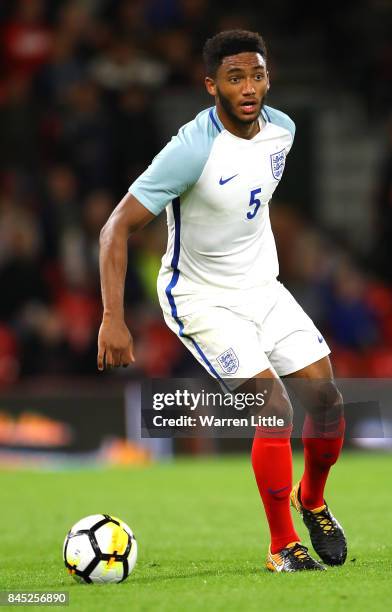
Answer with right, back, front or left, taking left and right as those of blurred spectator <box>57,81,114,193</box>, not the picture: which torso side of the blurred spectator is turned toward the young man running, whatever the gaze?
front

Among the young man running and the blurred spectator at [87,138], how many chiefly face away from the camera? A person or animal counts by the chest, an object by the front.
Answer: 0

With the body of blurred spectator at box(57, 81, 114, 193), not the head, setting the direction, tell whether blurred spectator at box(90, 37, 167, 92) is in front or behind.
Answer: behind

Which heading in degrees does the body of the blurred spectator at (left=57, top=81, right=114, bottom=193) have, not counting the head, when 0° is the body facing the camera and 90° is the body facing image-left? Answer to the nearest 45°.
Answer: approximately 0°

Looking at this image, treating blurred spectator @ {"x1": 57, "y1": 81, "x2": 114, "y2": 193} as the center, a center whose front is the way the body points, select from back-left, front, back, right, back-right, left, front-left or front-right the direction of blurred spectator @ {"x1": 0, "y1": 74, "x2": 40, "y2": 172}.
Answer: right

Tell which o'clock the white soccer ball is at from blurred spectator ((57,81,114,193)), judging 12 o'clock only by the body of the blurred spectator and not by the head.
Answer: The white soccer ball is roughly at 12 o'clock from the blurred spectator.

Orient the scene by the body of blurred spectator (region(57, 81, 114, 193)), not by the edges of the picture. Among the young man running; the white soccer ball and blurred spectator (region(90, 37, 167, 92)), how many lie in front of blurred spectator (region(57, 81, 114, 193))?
2
